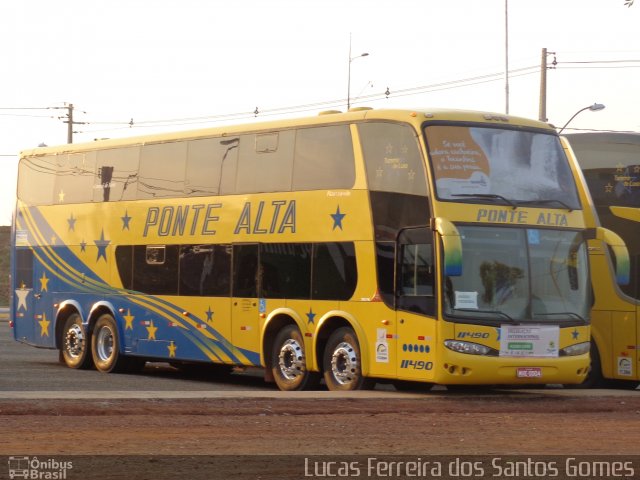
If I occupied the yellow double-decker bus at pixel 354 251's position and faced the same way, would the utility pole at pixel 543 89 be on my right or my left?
on my left

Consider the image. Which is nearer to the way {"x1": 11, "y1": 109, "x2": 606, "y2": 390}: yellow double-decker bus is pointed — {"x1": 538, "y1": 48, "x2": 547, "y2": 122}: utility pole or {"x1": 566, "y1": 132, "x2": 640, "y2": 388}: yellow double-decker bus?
the yellow double-decker bus

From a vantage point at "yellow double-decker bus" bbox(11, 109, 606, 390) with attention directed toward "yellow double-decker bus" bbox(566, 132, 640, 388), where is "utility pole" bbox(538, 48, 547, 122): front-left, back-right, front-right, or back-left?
front-left

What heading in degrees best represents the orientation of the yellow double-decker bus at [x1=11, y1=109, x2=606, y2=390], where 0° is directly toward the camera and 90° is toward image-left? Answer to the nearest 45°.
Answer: approximately 315°
